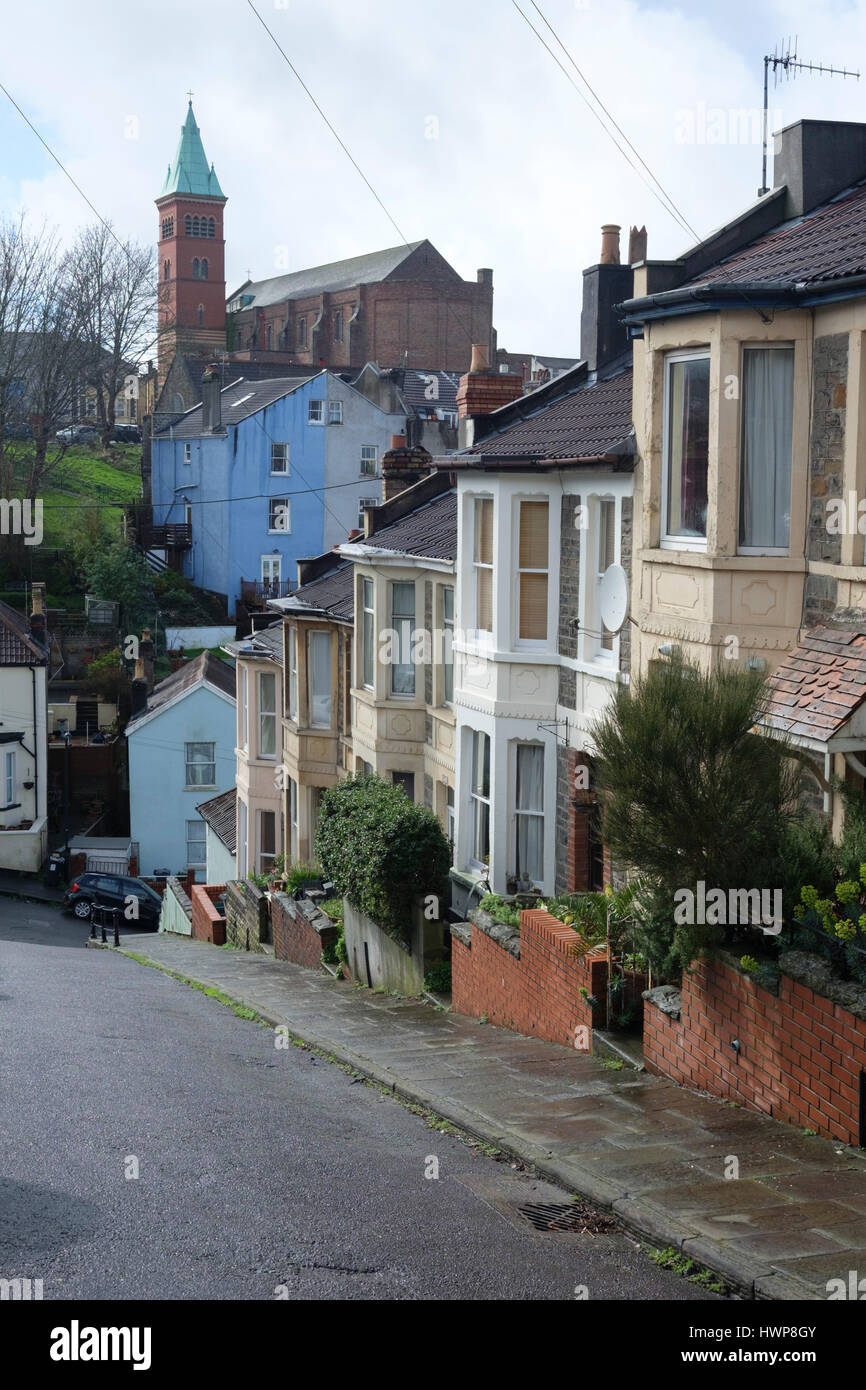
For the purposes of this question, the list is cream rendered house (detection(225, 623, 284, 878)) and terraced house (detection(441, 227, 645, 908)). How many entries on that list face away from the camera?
0

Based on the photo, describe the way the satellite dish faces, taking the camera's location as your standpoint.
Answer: facing the viewer and to the left of the viewer

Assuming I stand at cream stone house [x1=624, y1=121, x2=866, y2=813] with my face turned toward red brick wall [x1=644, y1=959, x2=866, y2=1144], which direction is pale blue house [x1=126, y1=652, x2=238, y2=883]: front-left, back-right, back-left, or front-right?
back-right
